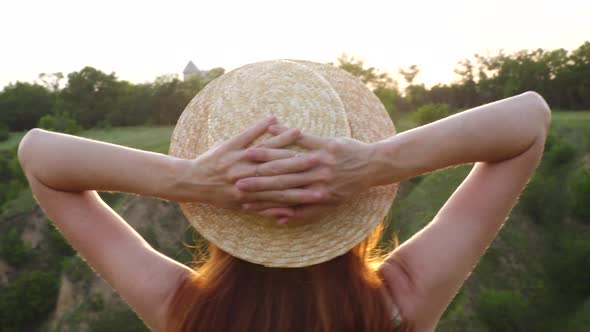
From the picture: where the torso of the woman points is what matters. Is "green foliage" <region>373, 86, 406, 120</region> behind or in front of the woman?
in front

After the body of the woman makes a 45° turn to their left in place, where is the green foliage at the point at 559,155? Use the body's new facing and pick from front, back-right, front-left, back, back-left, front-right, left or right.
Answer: right

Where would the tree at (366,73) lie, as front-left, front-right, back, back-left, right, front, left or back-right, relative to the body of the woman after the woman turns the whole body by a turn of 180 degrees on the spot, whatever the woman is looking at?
back

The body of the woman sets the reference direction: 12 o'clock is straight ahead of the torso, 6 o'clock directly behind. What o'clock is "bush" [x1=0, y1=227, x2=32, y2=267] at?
The bush is roughly at 11 o'clock from the woman.

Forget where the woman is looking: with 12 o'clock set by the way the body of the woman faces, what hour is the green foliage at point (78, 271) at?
The green foliage is roughly at 11 o'clock from the woman.

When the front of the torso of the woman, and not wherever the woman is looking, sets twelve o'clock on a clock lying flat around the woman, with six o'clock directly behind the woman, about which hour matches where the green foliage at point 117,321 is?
The green foliage is roughly at 11 o'clock from the woman.

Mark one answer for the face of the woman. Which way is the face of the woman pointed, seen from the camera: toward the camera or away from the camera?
away from the camera

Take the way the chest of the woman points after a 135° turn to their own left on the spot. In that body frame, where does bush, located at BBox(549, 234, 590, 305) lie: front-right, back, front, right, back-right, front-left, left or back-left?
back

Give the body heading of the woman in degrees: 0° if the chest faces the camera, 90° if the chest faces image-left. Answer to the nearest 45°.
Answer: approximately 180°

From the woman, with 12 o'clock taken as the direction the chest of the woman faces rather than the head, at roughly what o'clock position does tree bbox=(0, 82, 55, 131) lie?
The tree is roughly at 11 o'clock from the woman.

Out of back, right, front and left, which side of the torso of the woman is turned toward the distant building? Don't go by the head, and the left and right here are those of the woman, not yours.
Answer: front

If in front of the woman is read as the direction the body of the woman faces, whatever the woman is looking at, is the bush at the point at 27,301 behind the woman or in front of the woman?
in front
